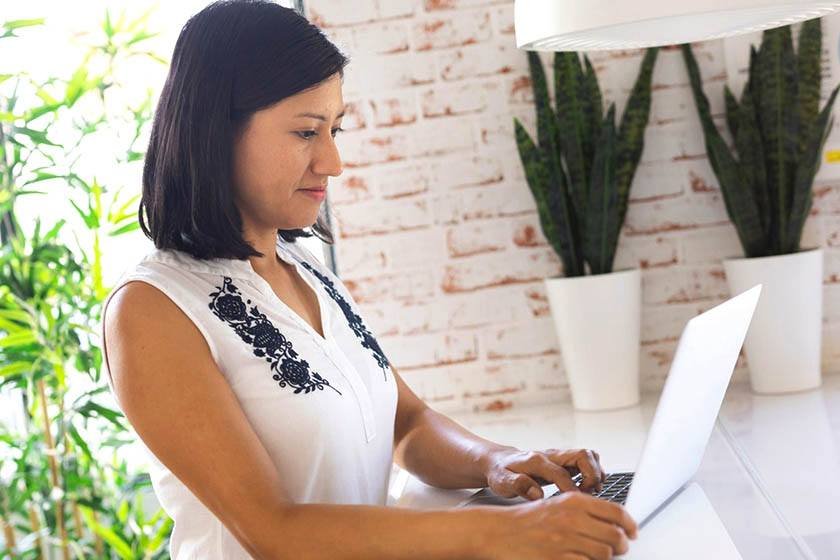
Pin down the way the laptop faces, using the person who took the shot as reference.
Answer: facing away from the viewer and to the left of the viewer

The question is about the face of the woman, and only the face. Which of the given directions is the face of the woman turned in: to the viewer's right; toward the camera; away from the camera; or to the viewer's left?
to the viewer's right

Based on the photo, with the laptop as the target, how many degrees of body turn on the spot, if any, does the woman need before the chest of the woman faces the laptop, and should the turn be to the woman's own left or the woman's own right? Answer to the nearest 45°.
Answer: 0° — they already face it

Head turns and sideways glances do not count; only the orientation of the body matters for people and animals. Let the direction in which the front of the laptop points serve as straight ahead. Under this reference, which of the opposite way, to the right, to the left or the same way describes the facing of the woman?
the opposite way

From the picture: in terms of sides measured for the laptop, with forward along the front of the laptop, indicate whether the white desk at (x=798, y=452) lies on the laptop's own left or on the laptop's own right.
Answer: on the laptop's own right

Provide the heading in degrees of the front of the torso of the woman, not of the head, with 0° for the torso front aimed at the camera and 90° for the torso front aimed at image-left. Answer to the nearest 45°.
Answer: approximately 315°

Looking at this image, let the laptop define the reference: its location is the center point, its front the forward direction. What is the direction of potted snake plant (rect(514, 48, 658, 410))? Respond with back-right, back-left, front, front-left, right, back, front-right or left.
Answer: front-right

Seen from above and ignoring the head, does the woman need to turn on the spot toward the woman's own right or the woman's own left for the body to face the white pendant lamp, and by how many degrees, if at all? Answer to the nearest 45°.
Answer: approximately 45° to the woman's own left

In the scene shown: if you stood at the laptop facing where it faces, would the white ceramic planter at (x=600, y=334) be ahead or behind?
ahead

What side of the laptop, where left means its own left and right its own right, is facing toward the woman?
front

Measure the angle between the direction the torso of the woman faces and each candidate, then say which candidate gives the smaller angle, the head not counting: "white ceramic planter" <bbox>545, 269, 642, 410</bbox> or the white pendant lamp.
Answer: the white pendant lamp
